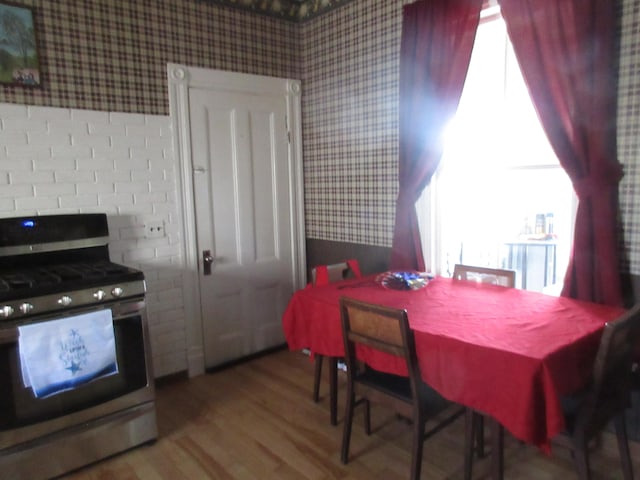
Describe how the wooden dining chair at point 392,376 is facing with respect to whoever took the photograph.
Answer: facing away from the viewer and to the right of the viewer

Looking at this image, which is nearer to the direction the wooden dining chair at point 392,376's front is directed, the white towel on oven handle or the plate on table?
the plate on table

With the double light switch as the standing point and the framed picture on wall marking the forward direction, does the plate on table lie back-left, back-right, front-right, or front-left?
back-left

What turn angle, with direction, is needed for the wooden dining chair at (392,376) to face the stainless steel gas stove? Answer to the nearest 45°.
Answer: approximately 135° to its left

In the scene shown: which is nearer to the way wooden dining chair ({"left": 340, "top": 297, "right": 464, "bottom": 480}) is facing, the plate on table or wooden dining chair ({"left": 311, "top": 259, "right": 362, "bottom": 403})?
the plate on table

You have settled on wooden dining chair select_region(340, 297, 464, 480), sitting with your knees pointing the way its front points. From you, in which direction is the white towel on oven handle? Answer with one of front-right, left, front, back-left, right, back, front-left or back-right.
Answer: back-left

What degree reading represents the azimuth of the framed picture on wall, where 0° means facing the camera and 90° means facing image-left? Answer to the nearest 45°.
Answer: approximately 315°

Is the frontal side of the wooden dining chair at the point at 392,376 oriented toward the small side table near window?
yes
